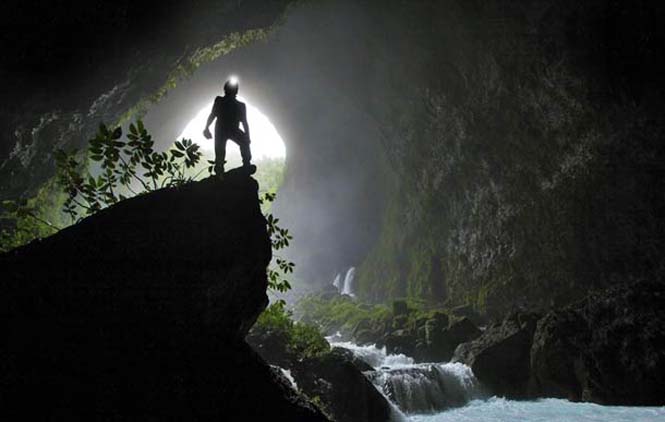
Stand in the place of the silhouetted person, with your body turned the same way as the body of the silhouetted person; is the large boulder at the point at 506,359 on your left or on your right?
on your left

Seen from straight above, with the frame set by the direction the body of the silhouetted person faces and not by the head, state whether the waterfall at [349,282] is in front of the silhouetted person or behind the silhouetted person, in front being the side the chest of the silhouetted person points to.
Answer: behind

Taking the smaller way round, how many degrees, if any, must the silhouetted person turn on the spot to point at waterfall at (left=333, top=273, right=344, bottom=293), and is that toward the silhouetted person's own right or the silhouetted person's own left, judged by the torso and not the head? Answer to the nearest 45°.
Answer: approximately 180°

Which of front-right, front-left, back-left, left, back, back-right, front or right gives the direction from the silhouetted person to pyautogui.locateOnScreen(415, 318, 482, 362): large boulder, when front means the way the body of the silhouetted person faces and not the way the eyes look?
back-left

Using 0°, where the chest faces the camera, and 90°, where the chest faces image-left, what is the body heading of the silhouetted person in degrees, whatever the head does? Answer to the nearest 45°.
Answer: approximately 0°

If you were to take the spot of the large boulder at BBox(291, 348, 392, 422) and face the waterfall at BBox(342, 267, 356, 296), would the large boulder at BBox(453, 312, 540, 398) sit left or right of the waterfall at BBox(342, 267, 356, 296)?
right
